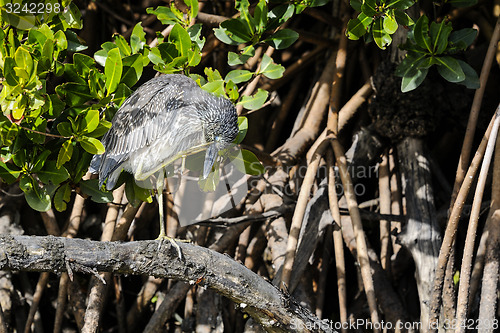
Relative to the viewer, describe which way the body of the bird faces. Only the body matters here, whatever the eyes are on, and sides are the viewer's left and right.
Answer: facing to the right of the viewer
